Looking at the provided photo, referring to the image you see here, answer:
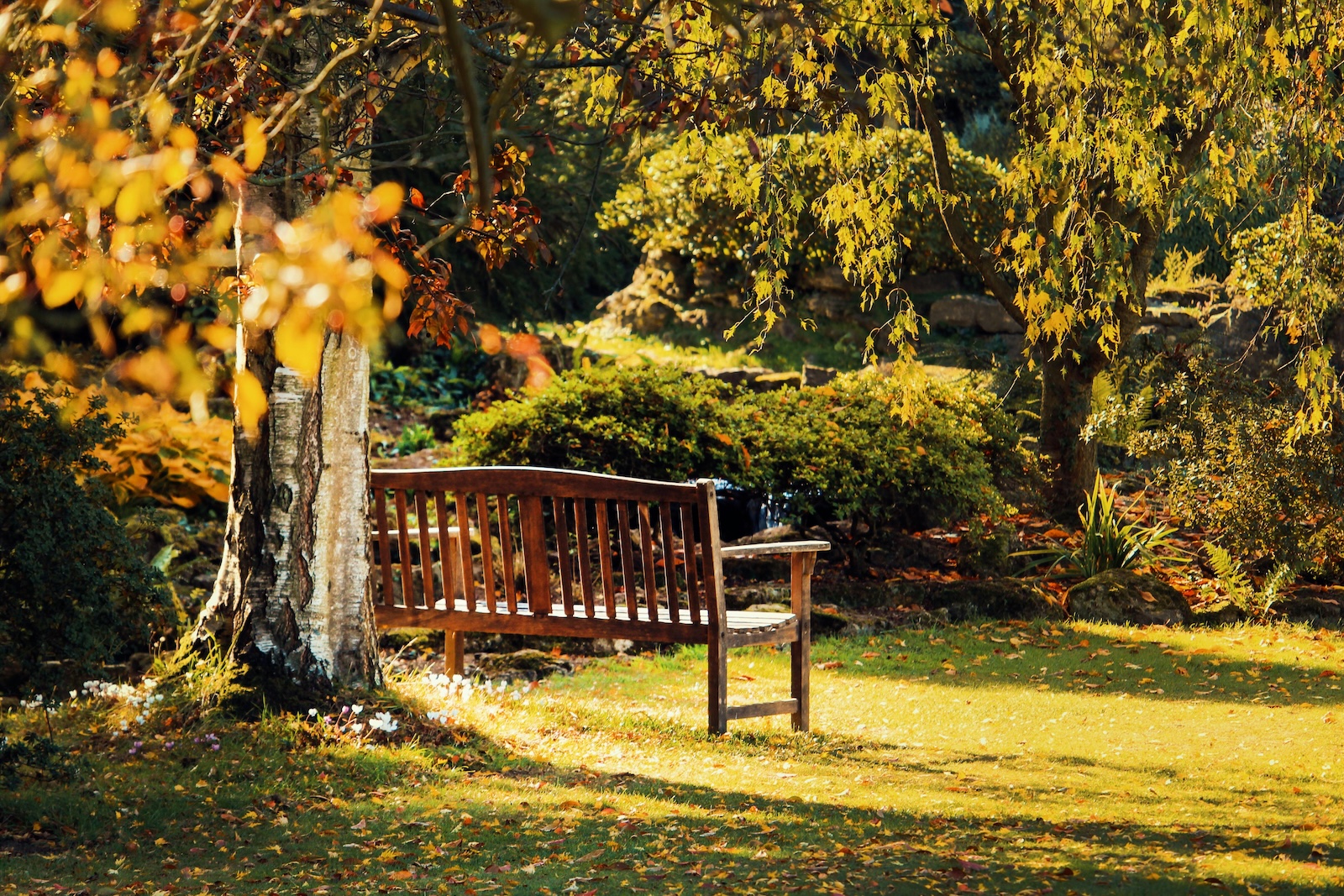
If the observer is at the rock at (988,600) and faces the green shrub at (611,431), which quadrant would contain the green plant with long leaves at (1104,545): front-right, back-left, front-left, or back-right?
back-right

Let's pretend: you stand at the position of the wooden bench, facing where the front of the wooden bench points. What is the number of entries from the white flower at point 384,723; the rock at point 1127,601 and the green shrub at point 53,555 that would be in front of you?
1

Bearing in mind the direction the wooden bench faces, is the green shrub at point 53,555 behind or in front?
behind

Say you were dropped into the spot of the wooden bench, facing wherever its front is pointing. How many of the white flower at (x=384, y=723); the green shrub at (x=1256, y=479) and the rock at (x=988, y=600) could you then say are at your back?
1

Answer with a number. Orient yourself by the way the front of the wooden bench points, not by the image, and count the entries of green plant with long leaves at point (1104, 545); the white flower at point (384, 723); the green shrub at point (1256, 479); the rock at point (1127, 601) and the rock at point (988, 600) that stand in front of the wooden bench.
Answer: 4

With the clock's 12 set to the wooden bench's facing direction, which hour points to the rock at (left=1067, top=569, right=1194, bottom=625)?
The rock is roughly at 12 o'clock from the wooden bench.

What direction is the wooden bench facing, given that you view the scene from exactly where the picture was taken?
facing away from the viewer and to the right of the viewer
